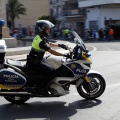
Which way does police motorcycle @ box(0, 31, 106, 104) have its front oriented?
to the viewer's right

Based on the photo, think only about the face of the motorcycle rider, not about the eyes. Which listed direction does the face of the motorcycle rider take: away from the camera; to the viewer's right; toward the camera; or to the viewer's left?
to the viewer's right
